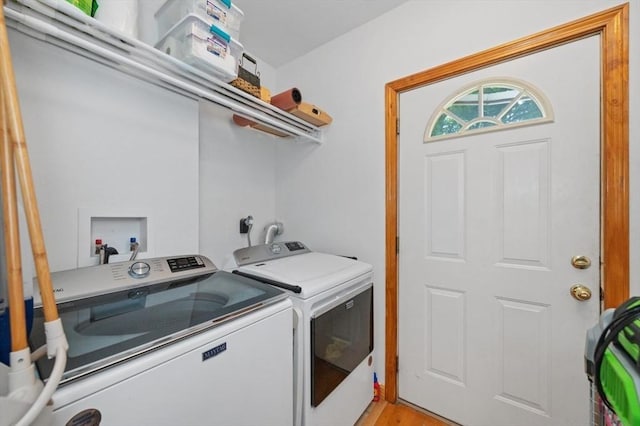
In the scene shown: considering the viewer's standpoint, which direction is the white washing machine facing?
facing the viewer and to the right of the viewer

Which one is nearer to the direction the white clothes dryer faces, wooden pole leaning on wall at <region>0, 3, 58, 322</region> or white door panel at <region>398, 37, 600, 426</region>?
the white door panel

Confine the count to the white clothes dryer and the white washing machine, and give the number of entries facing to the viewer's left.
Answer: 0

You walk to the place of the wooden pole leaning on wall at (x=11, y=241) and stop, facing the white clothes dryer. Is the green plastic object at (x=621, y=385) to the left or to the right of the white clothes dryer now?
right

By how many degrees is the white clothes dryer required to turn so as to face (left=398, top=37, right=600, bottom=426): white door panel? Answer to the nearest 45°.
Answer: approximately 45° to its left

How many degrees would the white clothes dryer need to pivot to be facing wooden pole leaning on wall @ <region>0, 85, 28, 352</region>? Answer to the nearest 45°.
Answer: approximately 90° to its right

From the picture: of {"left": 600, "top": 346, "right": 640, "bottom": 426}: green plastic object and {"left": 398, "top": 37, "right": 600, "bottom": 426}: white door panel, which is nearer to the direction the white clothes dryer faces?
the green plastic object

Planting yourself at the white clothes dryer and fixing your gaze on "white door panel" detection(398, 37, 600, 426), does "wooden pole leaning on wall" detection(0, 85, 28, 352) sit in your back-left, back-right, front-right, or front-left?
back-right
